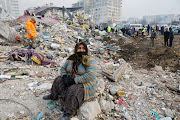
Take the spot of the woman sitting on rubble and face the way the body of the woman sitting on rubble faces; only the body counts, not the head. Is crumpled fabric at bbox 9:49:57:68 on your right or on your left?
on your right

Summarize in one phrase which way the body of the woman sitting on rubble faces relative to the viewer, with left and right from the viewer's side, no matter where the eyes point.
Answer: facing the viewer and to the left of the viewer
